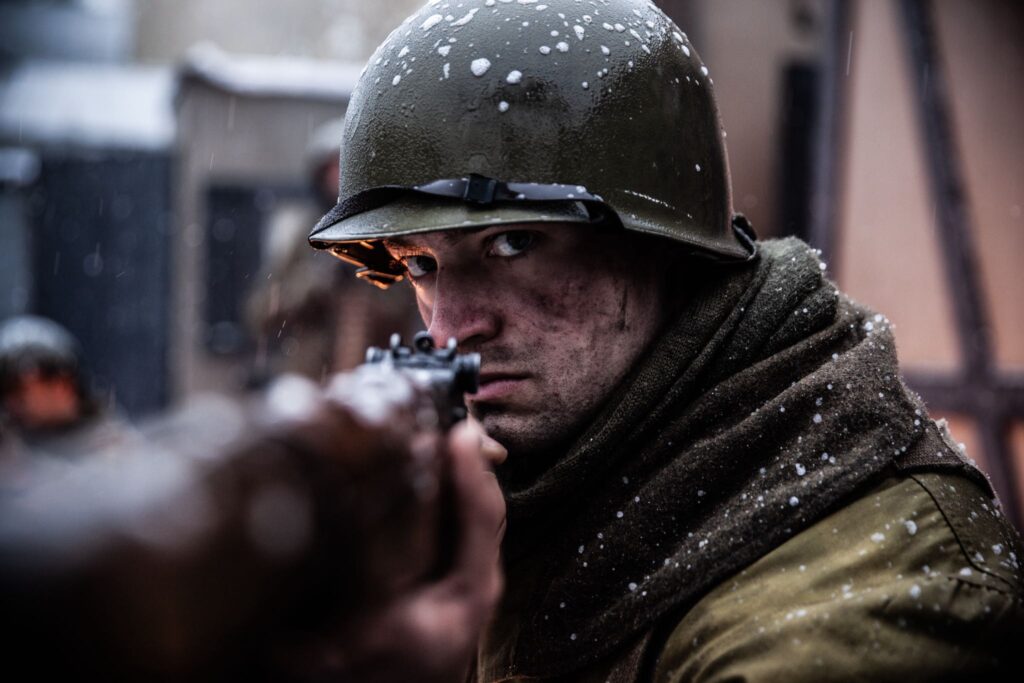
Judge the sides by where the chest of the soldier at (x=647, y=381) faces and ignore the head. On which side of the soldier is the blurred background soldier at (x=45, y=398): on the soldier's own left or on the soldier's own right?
on the soldier's own right

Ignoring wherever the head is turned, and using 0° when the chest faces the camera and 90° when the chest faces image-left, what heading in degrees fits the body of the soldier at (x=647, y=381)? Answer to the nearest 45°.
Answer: approximately 45°

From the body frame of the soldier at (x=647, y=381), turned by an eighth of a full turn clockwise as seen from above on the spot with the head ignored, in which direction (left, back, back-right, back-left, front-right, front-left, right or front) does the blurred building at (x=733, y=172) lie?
right
